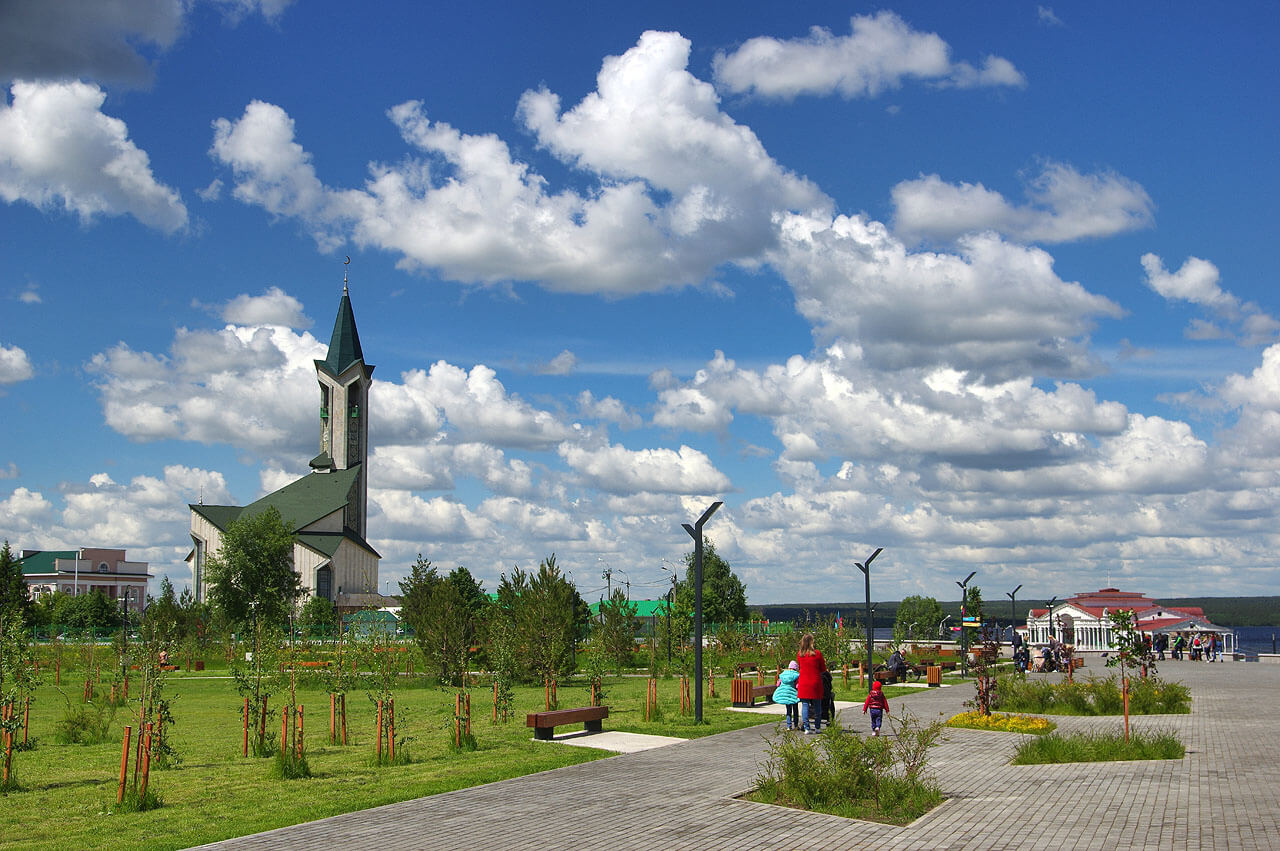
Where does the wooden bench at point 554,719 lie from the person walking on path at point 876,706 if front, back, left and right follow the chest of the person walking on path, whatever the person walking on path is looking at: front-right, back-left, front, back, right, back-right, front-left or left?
left

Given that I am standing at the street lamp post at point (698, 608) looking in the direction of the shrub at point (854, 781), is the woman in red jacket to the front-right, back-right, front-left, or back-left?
front-left

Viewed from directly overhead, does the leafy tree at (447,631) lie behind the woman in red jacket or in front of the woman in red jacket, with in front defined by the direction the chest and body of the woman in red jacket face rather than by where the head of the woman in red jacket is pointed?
in front

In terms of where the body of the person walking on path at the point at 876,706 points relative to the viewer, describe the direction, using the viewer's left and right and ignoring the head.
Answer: facing away from the viewer

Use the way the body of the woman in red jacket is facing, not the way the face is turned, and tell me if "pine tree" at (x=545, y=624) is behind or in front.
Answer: in front

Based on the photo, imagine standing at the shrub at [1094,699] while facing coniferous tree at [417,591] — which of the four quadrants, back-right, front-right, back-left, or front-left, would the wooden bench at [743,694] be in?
front-left

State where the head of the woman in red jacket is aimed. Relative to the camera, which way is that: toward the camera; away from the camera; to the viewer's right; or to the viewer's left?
away from the camera

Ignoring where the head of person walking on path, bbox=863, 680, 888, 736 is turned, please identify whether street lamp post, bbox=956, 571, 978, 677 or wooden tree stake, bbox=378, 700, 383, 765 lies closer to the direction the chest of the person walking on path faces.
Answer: the street lamp post

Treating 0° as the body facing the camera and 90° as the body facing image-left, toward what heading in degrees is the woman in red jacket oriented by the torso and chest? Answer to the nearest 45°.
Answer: approximately 180°

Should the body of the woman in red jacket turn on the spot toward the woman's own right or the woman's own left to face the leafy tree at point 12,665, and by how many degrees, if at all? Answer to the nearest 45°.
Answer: approximately 90° to the woman's own left

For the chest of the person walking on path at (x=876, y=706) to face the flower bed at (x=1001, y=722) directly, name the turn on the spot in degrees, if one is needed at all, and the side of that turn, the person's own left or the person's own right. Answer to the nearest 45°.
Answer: approximately 45° to the person's own right

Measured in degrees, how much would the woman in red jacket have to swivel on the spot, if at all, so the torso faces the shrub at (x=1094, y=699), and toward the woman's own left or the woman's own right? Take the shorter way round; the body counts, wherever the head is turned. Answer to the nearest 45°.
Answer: approximately 45° to the woman's own right

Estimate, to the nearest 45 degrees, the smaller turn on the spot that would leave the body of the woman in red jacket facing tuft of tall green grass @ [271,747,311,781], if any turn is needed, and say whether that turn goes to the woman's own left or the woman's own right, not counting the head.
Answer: approximately 135° to the woman's own left

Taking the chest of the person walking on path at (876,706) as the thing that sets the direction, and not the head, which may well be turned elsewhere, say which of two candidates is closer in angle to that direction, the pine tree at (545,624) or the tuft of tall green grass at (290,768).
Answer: the pine tree

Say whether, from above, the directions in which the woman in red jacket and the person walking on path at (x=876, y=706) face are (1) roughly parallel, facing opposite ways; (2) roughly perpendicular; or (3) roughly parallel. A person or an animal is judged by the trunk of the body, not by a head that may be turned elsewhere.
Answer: roughly parallel

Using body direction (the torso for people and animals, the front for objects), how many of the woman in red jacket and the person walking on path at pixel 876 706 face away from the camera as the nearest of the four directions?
2
